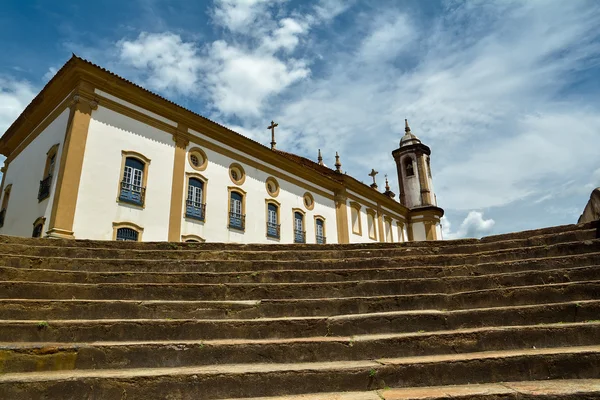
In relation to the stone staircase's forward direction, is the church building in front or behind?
behind

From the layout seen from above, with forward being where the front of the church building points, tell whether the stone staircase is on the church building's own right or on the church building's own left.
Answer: on the church building's own right

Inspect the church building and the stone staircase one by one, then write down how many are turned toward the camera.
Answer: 1

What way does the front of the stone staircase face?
toward the camera

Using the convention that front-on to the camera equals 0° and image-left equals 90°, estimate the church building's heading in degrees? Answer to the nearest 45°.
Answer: approximately 225°
